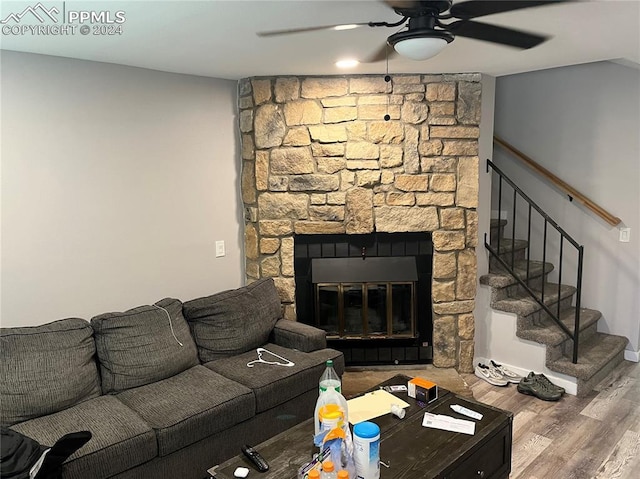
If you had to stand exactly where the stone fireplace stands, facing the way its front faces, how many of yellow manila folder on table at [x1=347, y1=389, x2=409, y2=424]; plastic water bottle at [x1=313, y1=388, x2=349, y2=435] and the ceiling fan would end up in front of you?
3

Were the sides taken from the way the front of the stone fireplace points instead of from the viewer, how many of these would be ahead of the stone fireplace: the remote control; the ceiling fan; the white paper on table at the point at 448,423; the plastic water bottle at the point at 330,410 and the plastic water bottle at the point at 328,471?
5

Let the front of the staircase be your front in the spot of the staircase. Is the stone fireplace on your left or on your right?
on your right

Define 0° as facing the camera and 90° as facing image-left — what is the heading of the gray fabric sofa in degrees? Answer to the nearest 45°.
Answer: approximately 315°

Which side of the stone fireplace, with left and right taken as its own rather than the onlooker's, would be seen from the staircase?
left

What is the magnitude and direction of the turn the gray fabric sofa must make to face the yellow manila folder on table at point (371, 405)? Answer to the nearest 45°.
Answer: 0° — it already faces it

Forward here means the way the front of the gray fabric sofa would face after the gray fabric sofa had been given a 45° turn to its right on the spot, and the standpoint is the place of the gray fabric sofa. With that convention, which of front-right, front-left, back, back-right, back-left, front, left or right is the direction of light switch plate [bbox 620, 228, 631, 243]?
left

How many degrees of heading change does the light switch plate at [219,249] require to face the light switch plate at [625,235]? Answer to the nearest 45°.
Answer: approximately 45° to its left

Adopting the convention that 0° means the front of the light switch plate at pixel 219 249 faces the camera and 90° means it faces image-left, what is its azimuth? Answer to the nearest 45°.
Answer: approximately 315°

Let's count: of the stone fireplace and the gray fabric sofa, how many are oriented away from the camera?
0

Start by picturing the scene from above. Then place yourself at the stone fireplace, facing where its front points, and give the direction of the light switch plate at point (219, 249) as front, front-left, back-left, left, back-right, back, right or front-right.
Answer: right

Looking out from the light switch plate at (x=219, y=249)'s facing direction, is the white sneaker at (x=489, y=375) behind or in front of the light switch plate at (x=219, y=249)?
in front

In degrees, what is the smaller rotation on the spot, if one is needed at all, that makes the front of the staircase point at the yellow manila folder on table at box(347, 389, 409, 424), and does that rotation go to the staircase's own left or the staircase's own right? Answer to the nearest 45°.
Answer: approximately 45° to the staircase's own right
